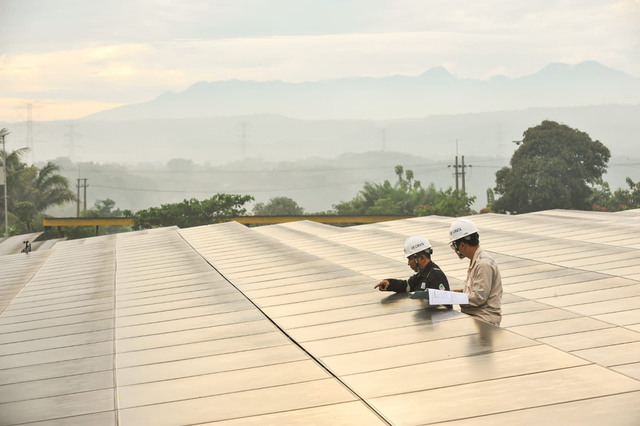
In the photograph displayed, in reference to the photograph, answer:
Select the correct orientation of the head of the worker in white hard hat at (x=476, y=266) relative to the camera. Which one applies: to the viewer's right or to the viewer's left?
to the viewer's left

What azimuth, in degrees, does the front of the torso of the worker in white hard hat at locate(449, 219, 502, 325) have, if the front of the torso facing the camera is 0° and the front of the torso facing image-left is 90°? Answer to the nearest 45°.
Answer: approximately 90°

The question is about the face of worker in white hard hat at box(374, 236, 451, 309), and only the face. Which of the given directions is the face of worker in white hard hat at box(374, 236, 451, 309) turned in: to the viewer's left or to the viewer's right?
to the viewer's left
